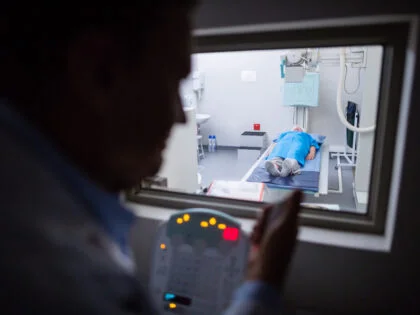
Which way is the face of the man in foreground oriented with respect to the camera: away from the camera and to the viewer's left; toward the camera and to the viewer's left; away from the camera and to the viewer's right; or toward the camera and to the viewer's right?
away from the camera and to the viewer's right

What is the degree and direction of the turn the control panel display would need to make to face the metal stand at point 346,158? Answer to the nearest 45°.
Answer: approximately 135° to its left

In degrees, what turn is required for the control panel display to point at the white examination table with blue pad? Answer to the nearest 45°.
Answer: approximately 135° to its left

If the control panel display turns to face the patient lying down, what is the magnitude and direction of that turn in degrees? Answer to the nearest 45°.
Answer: approximately 180°

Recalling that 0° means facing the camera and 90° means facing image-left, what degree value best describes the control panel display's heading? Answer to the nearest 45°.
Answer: approximately 0°

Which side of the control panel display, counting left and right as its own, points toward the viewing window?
back
